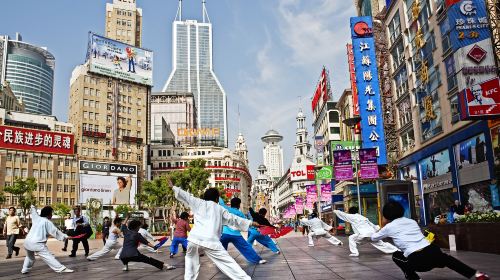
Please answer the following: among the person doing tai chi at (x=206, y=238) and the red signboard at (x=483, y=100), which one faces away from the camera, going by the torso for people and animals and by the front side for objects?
the person doing tai chi

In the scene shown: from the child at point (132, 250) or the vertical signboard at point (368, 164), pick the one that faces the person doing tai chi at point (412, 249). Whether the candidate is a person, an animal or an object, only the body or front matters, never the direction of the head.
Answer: the vertical signboard

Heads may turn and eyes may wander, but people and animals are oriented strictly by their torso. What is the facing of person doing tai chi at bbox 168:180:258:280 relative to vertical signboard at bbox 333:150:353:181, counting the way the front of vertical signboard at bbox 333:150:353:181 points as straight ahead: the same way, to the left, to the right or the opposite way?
the opposite way

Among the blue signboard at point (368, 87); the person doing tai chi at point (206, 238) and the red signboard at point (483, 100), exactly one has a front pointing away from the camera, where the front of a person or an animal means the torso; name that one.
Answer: the person doing tai chi

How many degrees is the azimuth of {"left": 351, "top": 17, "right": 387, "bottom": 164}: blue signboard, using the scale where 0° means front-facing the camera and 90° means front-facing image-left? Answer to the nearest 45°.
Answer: approximately 0°
